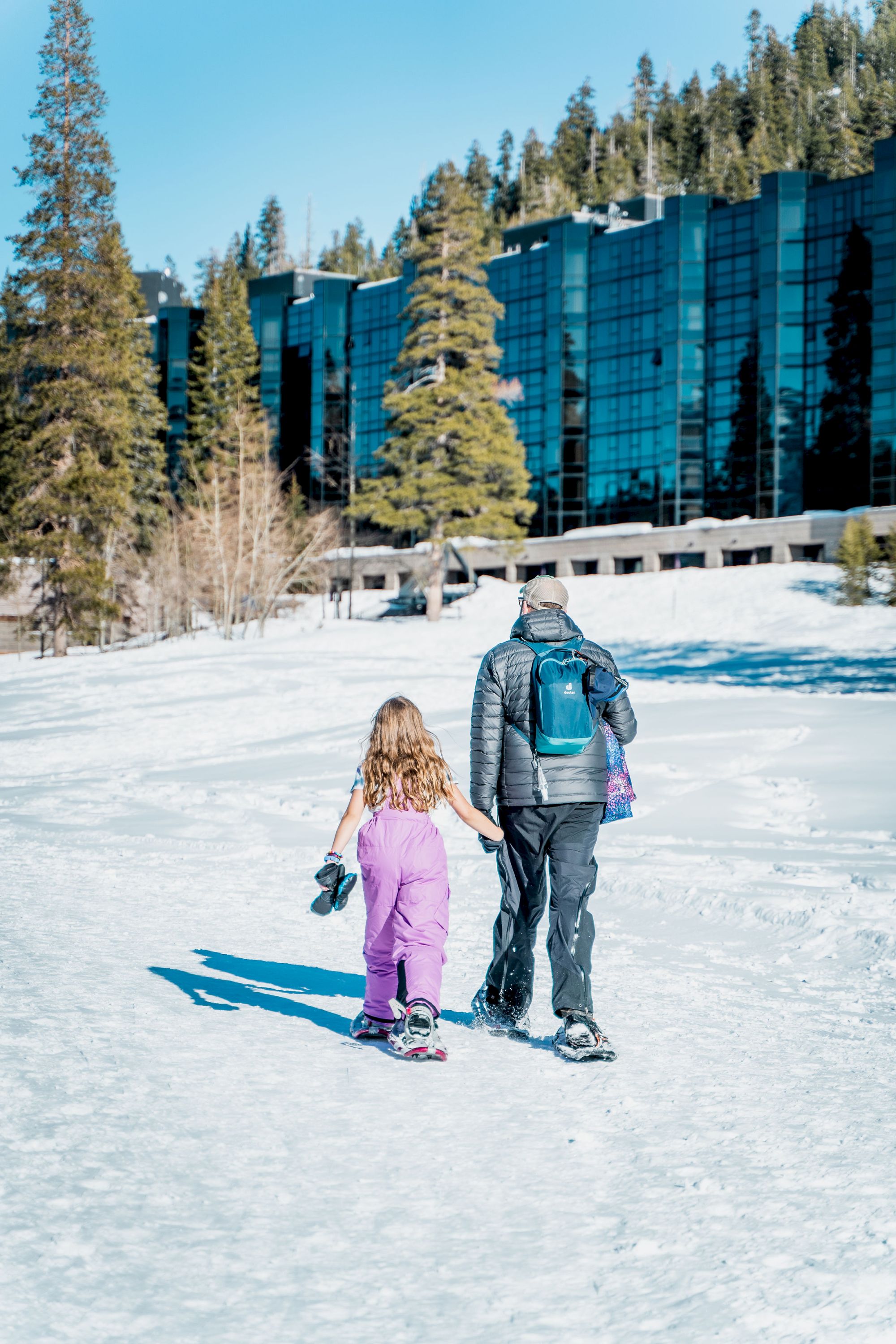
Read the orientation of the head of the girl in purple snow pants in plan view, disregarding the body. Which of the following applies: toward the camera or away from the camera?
away from the camera

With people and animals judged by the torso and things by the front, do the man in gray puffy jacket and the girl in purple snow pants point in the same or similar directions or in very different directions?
same or similar directions

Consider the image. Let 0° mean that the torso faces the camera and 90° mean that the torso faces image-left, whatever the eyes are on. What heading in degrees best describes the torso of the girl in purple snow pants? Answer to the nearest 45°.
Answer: approximately 180°

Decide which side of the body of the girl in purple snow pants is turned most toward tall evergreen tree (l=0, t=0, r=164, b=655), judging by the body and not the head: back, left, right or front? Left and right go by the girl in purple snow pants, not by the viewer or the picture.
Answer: front

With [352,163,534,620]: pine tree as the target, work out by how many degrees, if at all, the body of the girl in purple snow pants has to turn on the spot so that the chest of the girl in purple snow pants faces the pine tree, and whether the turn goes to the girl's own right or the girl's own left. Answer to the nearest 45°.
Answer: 0° — they already face it

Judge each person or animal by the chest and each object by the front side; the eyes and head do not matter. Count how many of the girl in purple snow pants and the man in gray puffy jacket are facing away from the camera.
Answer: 2

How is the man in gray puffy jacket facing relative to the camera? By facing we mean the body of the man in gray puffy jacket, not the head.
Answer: away from the camera

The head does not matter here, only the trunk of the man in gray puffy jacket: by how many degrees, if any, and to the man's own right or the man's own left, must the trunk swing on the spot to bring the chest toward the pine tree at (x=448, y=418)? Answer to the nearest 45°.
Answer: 0° — they already face it
